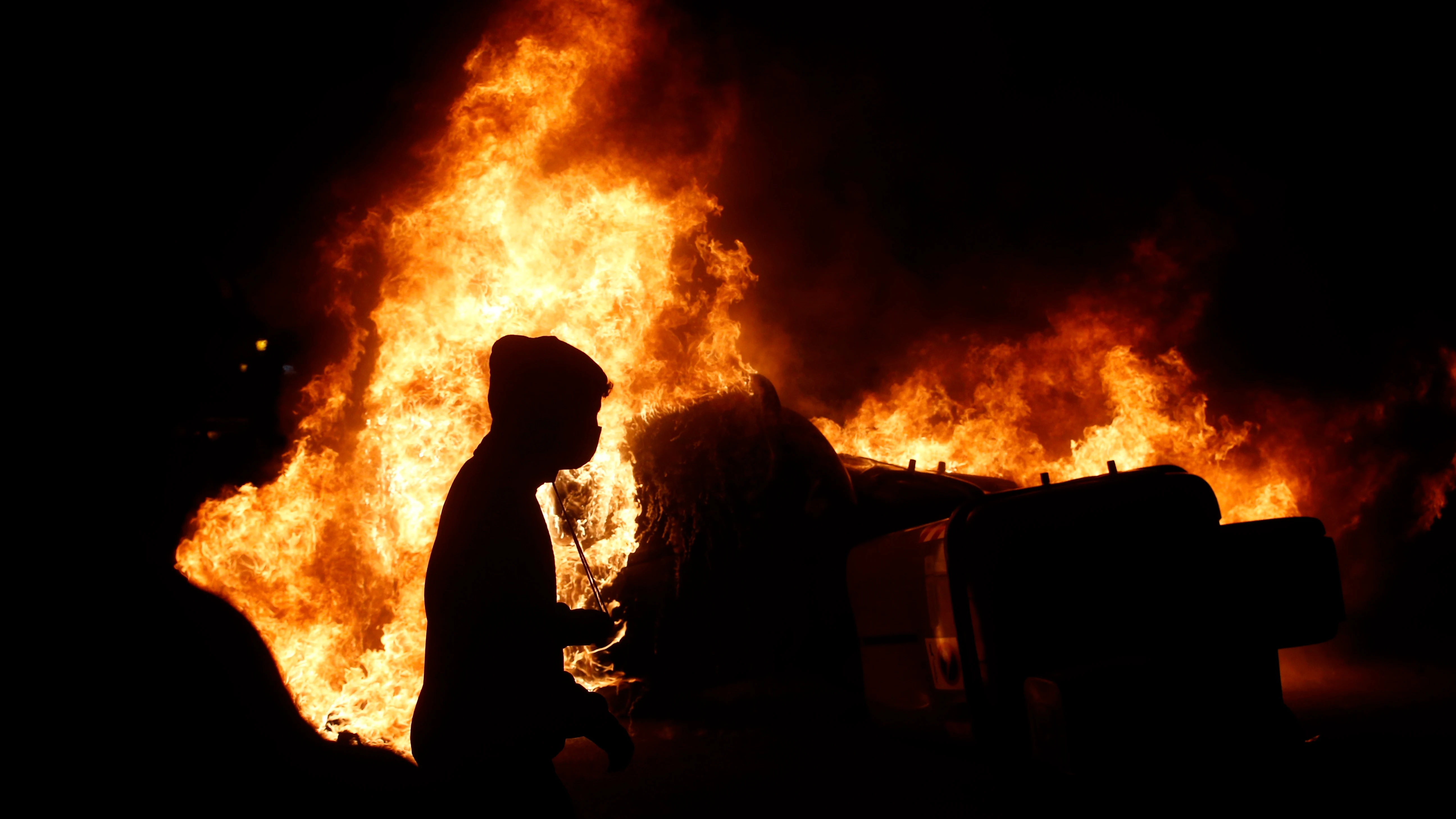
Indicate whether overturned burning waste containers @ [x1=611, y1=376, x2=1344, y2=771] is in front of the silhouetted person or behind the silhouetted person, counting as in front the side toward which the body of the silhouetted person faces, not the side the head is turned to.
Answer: in front

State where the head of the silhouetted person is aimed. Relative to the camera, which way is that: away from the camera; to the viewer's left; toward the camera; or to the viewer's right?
to the viewer's right

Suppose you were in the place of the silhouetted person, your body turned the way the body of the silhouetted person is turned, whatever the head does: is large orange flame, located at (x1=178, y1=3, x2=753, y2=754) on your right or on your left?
on your left

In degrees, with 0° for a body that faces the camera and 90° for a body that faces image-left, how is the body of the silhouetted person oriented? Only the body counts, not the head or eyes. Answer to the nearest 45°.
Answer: approximately 270°

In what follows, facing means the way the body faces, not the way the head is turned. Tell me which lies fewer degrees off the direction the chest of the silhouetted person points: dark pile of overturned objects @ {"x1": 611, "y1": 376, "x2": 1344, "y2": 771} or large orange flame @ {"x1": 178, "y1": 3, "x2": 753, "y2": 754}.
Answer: the dark pile of overturned objects
